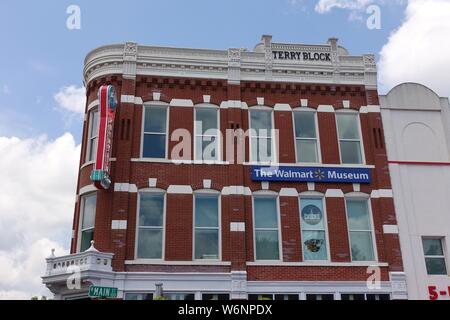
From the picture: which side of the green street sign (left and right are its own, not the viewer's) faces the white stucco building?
left

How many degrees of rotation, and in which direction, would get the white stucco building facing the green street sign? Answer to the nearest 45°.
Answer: approximately 45° to its right

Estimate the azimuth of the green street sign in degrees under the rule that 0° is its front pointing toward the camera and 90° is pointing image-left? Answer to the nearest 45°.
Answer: approximately 0°

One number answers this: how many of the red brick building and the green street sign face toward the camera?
2

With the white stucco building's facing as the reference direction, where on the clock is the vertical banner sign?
The vertical banner sign is roughly at 2 o'clock from the white stucco building.

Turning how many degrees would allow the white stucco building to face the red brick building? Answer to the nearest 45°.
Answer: approximately 45° to its right

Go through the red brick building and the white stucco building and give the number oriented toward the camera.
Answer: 2

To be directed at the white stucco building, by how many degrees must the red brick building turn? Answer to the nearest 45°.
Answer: approximately 90° to its left

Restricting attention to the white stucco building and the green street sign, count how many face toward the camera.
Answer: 2
